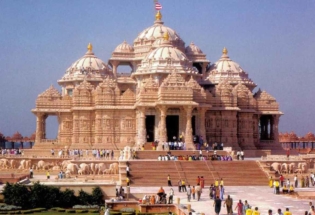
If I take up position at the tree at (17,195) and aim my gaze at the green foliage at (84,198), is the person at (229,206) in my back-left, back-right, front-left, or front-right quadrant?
front-right

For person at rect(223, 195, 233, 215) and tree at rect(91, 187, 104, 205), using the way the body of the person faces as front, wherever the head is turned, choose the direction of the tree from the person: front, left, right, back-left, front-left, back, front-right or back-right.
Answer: front-left

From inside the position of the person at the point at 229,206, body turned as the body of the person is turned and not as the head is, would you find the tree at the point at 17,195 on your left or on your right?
on your left

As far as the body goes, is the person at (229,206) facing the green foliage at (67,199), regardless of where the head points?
no

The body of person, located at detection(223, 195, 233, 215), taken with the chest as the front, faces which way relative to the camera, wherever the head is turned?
away from the camera

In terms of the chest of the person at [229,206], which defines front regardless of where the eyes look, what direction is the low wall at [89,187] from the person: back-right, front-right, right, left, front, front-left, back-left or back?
front-left

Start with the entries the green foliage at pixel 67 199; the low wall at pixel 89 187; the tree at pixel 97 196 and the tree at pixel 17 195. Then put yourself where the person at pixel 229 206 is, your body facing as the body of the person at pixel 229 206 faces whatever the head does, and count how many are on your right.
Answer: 0

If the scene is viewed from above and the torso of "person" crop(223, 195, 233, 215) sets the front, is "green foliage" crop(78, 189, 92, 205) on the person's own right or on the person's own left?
on the person's own left

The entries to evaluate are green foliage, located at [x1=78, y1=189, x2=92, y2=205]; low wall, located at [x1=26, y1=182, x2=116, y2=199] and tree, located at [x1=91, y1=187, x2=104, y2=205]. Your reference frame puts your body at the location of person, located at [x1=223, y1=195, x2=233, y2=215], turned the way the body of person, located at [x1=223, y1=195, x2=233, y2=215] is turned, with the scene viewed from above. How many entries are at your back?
0

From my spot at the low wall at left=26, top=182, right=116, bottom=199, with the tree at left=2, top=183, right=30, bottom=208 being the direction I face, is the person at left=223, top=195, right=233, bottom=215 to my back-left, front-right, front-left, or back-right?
back-left
